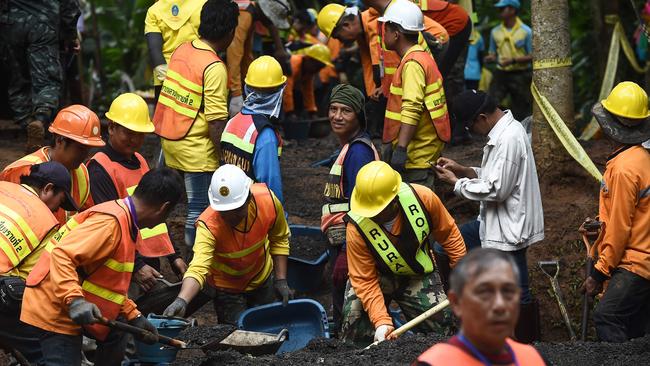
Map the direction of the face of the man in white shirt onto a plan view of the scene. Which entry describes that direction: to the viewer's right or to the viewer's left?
to the viewer's left

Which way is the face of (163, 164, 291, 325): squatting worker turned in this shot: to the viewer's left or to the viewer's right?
to the viewer's left

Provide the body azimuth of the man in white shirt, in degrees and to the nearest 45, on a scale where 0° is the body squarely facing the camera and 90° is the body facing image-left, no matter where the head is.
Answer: approximately 90°

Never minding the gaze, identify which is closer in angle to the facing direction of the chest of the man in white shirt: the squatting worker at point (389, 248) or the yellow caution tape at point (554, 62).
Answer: the squatting worker

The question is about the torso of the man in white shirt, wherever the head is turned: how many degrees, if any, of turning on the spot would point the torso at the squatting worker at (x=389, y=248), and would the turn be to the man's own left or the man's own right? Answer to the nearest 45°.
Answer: approximately 45° to the man's own left

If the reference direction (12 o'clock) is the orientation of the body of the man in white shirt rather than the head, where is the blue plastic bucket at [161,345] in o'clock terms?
The blue plastic bucket is roughly at 11 o'clock from the man in white shirt.

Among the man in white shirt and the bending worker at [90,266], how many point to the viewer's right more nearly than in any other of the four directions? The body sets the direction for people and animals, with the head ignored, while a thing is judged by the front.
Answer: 1

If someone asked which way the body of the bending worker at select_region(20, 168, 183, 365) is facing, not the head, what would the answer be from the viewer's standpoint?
to the viewer's right

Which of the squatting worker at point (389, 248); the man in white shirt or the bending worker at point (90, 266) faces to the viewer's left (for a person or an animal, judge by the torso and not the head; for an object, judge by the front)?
the man in white shirt
